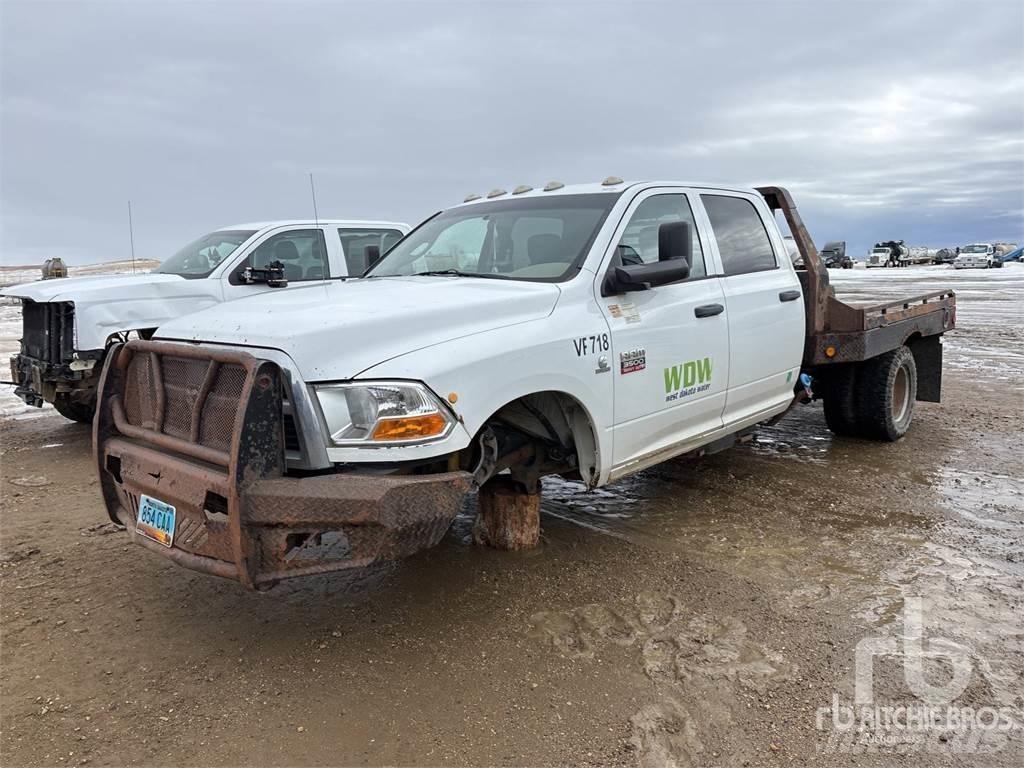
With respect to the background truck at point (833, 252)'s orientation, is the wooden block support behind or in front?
in front

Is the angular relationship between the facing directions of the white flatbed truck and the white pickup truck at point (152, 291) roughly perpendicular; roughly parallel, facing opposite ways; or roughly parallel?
roughly parallel

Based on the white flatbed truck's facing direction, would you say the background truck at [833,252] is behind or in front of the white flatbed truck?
behind

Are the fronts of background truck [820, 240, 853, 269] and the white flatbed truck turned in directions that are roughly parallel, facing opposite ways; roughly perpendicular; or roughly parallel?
roughly parallel

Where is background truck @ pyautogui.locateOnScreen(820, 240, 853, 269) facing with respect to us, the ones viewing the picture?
facing the viewer and to the left of the viewer

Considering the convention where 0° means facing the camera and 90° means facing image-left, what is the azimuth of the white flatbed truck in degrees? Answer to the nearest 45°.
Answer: approximately 45°

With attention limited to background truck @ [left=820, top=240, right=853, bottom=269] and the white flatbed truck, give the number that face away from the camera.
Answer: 0

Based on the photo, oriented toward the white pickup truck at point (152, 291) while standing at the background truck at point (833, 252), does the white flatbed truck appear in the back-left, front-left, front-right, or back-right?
front-left

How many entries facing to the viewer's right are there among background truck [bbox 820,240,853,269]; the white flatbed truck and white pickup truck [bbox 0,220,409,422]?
0

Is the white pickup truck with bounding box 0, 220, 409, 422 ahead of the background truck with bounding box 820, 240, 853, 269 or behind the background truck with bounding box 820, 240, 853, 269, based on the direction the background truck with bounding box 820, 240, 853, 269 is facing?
ahead

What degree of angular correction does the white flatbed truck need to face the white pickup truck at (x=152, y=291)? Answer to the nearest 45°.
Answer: approximately 90° to its right
